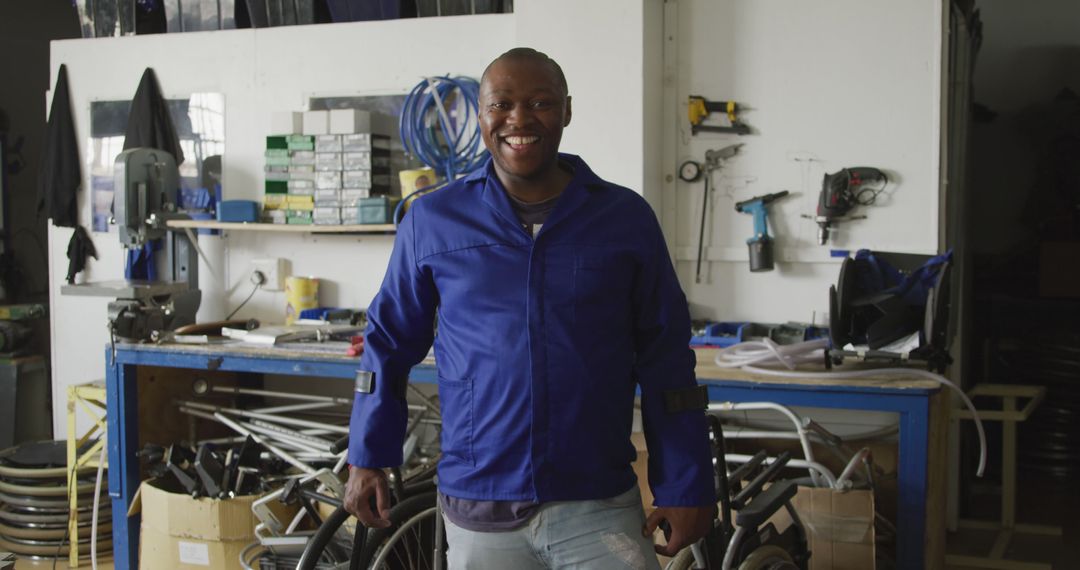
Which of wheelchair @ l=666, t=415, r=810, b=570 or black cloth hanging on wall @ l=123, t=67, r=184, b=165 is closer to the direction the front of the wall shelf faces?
the wheelchair

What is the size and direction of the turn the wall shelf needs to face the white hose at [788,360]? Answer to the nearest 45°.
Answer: approximately 45° to its left

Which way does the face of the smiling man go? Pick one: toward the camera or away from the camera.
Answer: toward the camera

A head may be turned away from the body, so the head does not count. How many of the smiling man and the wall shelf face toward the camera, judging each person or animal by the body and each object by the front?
2

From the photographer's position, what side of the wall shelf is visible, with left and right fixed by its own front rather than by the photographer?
front

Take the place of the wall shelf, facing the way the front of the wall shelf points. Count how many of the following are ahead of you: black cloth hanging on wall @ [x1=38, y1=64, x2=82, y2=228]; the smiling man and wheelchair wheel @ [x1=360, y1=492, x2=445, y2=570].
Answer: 2

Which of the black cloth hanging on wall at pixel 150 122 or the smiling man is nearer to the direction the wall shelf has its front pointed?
the smiling man

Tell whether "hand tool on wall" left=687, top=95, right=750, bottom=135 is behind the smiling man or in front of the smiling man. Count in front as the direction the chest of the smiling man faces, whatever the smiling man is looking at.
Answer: behind

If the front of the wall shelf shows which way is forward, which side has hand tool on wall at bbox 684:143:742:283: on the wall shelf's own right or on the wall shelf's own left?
on the wall shelf's own left

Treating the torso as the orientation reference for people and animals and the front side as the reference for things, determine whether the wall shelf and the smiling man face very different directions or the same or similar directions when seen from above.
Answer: same or similar directions

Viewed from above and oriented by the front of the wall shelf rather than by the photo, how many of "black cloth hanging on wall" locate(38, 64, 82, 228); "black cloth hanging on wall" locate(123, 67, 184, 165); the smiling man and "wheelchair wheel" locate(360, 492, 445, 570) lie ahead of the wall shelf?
2
